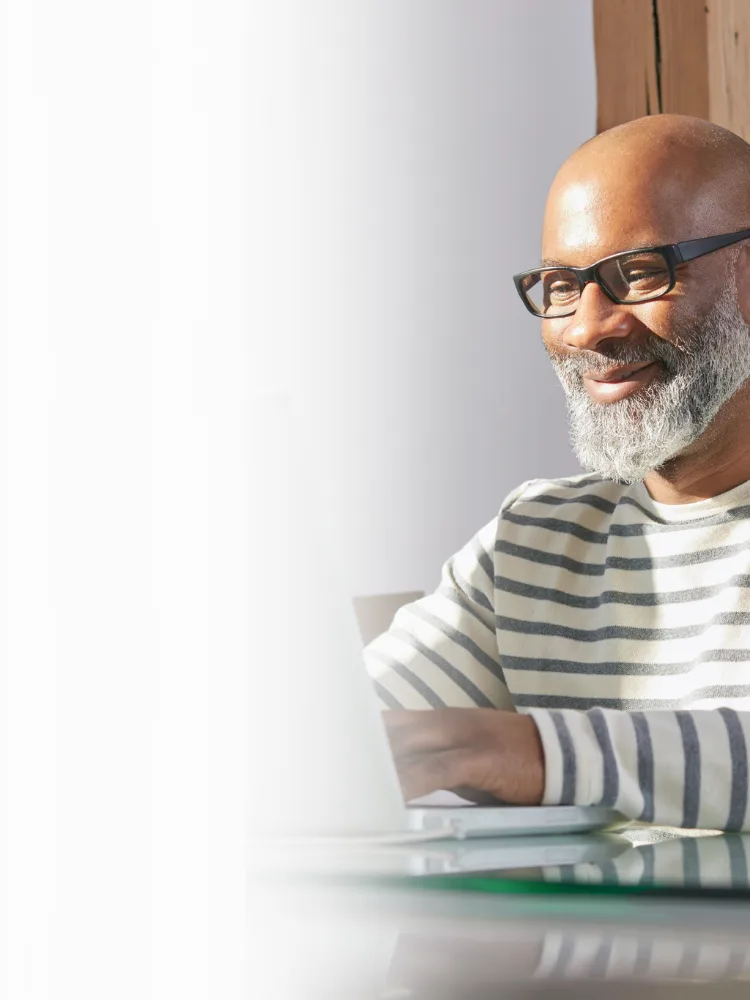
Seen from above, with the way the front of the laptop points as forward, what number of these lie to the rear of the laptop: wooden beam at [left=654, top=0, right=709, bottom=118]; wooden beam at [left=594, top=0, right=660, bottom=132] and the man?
0

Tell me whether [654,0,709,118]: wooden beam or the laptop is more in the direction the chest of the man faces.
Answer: the laptop

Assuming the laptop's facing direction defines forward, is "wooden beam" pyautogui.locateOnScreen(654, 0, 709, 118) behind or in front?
in front

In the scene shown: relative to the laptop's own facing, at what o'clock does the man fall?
The man is roughly at 11 o'clock from the laptop.

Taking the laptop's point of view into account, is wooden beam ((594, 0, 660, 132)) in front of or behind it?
in front

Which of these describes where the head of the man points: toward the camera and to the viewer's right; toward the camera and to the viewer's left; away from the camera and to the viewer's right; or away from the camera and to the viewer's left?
toward the camera and to the viewer's left

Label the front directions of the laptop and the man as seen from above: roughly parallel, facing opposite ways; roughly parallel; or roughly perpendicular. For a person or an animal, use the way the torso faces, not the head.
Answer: roughly parallel, facing opposite ways

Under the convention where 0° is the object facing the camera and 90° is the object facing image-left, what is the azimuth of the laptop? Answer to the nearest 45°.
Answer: approximately 225°

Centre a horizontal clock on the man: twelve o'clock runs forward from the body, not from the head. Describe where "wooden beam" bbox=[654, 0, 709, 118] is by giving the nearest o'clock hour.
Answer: The wooden beam is roughly at 5 o'clock from the man.

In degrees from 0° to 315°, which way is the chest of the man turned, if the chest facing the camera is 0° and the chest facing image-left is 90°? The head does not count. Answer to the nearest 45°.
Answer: approximately 45°

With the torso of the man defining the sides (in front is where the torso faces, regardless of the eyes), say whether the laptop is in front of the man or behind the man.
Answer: in front

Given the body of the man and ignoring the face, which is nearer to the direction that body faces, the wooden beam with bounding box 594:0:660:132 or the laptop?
the laptop
